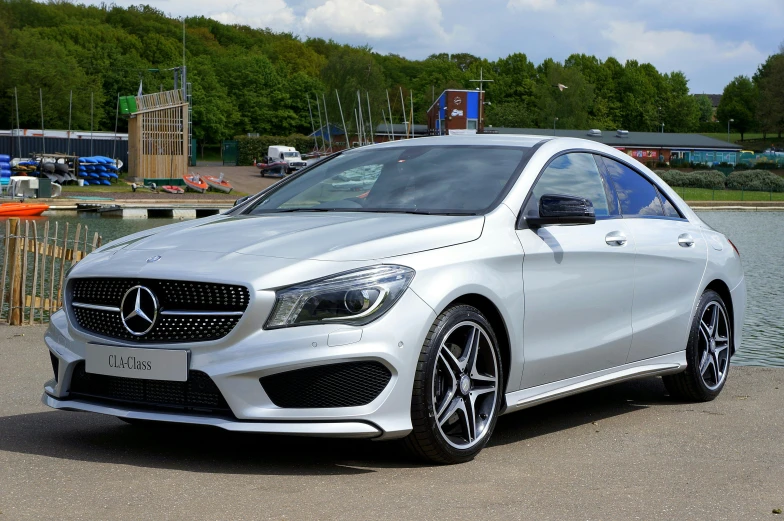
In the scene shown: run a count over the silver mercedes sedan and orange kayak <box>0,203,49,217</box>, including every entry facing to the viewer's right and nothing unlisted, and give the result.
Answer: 1

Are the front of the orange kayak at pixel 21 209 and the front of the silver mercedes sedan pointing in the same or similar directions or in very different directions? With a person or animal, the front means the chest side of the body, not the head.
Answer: very different directions

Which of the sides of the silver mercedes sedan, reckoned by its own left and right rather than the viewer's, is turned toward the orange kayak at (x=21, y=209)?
right

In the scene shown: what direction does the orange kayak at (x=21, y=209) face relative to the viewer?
to the viewer's right
